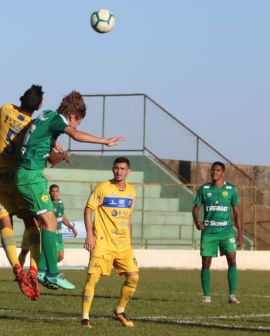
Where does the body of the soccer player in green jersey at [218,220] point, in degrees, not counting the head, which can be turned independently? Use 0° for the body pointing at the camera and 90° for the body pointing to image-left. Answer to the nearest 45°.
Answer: approximately 0°

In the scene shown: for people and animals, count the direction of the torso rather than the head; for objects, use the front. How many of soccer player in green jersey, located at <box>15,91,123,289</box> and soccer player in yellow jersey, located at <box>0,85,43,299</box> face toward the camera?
0

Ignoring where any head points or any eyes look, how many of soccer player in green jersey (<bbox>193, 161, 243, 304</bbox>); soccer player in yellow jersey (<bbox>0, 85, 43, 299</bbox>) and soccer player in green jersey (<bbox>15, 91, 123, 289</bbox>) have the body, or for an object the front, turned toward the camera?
1

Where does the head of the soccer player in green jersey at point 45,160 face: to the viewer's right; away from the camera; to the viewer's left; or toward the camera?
to the viewer's right

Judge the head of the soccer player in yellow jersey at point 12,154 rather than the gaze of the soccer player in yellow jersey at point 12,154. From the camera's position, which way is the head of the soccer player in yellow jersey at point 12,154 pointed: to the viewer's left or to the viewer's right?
to the viewer's right

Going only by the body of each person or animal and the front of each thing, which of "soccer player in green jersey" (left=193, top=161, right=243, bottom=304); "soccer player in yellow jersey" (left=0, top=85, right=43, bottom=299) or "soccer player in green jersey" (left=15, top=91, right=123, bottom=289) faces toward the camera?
"soccer player in green jersey" (left=193, top=161, right=243, bottom=304)

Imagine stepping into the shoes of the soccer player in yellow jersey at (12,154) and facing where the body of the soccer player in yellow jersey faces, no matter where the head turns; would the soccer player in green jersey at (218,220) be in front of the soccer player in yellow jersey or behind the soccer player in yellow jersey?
in front
